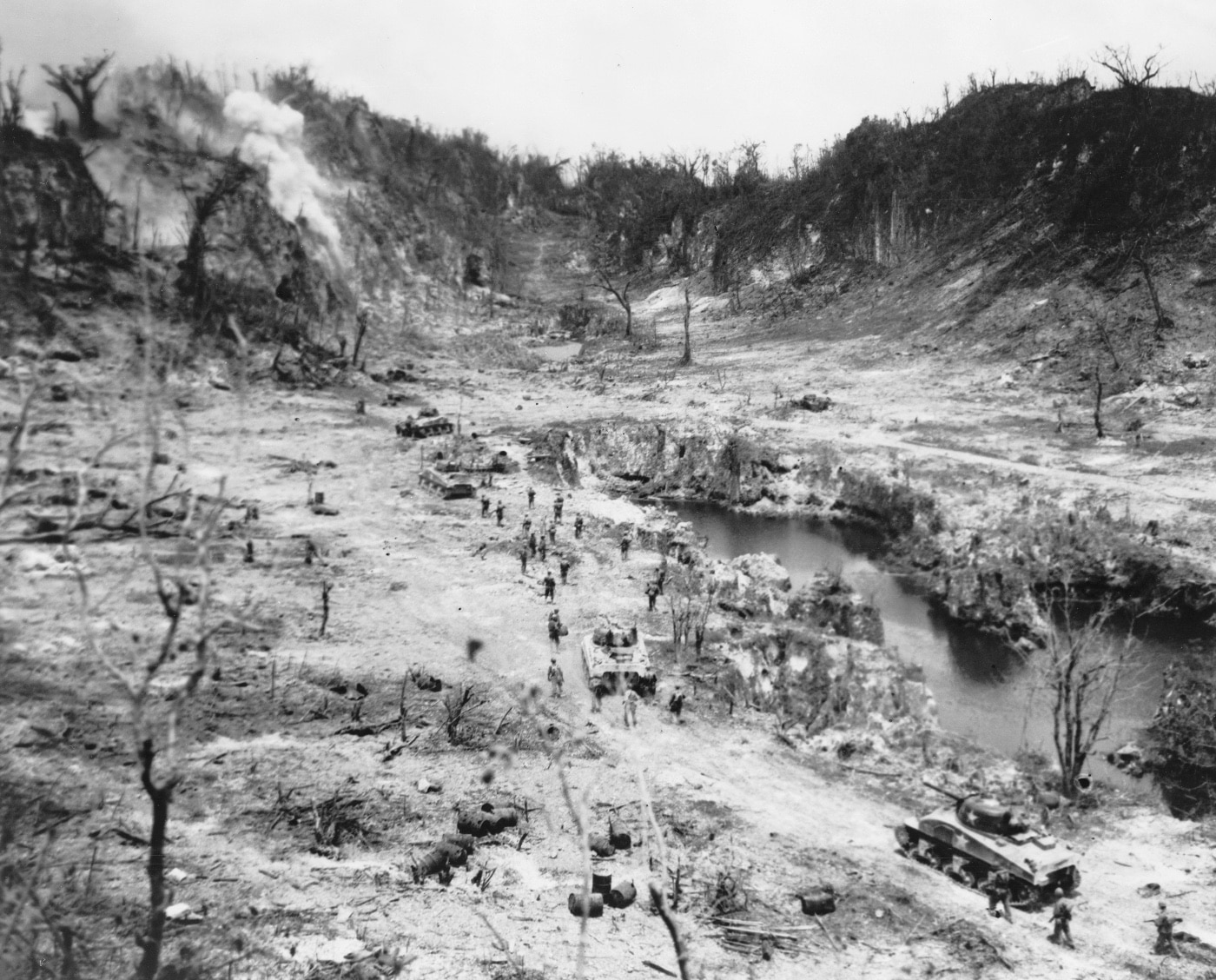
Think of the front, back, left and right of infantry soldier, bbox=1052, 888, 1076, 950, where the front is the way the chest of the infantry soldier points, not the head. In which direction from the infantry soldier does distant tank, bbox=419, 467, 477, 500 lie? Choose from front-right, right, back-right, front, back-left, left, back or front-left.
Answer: front

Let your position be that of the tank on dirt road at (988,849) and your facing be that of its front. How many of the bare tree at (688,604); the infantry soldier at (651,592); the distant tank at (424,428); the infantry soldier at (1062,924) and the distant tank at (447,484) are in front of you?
4

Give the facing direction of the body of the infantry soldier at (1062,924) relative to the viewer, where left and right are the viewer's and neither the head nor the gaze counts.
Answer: facing away from the viewer and to the left of the viewer

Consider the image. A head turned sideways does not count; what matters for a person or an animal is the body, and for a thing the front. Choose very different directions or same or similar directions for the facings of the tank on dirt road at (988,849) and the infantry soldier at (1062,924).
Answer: same or similar directions

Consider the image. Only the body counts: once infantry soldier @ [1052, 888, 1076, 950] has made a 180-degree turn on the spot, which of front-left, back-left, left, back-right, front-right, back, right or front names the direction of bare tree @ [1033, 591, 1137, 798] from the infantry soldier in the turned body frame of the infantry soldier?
back-left

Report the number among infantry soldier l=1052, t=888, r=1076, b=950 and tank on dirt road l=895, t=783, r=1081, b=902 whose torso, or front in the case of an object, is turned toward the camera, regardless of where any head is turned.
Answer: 0

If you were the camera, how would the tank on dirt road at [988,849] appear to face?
facing away from the viewer and to the left of the viewer

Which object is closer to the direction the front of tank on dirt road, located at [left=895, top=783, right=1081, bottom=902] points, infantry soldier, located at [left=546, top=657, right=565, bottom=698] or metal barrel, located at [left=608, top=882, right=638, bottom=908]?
the infantry soldier

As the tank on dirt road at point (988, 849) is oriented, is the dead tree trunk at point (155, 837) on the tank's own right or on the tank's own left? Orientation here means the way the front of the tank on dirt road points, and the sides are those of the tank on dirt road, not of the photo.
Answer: on the tank's own left

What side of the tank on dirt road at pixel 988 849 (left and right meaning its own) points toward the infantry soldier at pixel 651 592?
front

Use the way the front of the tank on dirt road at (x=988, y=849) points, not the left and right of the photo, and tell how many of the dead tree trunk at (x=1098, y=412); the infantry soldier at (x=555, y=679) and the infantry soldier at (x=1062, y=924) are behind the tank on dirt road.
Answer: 1

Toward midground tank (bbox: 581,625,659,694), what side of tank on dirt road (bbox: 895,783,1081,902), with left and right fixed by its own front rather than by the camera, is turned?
front

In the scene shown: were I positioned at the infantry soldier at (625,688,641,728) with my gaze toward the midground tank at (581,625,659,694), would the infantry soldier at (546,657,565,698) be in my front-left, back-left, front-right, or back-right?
front-left
